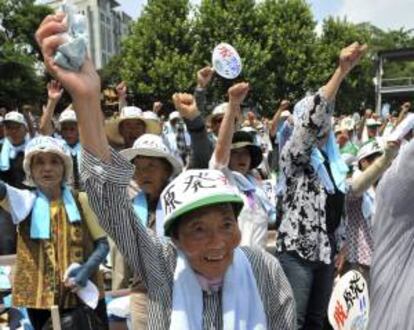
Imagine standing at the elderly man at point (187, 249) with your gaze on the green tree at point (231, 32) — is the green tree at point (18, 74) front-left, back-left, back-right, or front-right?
front-left

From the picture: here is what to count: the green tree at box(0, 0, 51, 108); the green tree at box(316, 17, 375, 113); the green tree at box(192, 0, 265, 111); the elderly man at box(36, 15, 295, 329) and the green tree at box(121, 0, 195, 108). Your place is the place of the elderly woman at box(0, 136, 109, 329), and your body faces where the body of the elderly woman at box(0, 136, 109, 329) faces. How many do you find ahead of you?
1

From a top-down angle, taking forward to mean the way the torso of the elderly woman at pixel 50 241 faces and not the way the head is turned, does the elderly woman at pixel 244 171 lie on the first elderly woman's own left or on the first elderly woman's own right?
on the first elderly woman's own left

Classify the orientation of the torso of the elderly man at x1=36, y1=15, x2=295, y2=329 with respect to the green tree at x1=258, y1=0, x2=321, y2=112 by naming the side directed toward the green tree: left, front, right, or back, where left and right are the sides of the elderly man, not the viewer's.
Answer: back

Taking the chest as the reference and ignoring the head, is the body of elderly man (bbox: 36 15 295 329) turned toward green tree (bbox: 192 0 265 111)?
no

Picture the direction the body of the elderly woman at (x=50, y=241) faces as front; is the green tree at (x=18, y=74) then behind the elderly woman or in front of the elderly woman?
behind

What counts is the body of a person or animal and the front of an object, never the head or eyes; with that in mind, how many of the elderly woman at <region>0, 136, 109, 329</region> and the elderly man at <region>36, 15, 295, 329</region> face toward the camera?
2

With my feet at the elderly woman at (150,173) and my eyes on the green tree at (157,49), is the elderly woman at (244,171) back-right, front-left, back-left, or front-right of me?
front-right

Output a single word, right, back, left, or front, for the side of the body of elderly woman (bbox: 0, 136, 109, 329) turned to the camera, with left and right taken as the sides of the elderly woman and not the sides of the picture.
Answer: front

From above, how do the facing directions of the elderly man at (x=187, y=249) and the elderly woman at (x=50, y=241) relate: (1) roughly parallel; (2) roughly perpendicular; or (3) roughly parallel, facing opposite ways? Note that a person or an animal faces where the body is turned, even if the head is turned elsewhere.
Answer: roughly parallel

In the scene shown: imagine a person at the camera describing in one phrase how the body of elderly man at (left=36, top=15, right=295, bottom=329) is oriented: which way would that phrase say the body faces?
toward the camera

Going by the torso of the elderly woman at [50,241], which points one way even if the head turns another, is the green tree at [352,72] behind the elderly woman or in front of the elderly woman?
behind

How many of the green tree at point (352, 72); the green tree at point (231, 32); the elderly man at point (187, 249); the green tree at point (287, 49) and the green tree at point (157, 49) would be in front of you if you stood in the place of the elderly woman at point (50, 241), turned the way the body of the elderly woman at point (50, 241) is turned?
1

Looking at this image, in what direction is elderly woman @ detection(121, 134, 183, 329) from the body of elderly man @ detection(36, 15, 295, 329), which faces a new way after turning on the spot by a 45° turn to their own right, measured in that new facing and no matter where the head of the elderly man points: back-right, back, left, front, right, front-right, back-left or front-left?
back-right

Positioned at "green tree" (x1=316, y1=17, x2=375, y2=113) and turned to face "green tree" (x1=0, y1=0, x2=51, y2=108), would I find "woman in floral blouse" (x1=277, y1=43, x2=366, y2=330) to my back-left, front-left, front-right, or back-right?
front-left

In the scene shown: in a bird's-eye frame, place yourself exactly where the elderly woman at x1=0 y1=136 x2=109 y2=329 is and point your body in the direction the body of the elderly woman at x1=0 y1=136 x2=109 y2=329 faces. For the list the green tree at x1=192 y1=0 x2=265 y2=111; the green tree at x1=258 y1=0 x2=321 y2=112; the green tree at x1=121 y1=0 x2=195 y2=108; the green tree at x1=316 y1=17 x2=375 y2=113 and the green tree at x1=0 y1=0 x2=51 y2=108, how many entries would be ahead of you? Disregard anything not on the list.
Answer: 0
